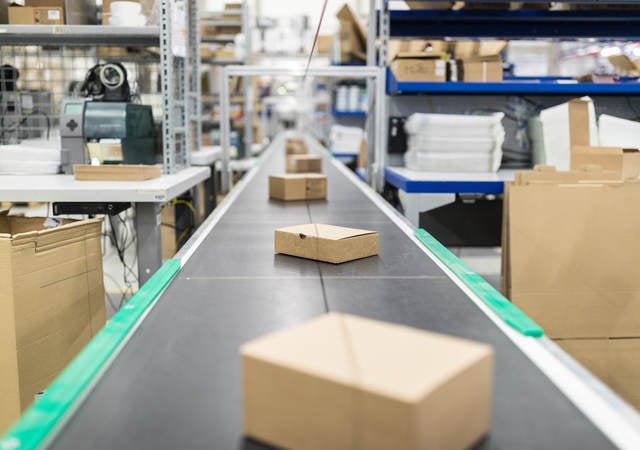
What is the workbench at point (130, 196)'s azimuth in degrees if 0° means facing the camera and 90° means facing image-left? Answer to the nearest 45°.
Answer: approximately 0°

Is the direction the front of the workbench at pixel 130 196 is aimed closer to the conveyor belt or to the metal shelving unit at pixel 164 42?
the conveyor belt

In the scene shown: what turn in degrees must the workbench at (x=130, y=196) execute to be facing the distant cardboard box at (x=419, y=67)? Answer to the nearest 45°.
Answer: approximately 135° to its left

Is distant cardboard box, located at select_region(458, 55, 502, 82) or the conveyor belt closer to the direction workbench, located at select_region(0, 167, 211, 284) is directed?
the conveyor belt

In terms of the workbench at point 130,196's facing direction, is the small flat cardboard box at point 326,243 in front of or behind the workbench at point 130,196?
in front

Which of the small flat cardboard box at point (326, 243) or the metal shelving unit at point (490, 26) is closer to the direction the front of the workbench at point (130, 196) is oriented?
the small flat cardboard box

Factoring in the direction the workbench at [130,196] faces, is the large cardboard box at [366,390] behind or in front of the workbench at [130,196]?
in front
